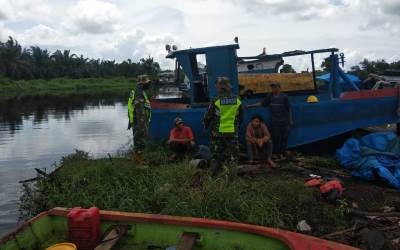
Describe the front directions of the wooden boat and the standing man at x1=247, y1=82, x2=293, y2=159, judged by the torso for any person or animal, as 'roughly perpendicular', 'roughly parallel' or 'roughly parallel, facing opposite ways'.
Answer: roughly perpendicular

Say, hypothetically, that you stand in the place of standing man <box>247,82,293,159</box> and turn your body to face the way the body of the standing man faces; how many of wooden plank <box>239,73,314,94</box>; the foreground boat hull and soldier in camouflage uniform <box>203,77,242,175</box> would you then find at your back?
1

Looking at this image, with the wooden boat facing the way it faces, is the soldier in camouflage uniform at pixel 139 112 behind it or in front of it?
behind

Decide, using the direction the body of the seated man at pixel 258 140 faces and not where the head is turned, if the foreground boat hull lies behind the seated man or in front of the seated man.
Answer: in front

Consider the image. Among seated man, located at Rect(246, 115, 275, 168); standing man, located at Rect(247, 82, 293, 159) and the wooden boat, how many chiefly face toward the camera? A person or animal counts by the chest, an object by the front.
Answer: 2
